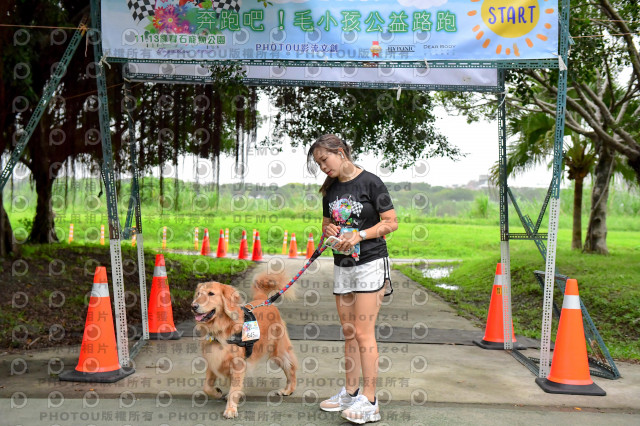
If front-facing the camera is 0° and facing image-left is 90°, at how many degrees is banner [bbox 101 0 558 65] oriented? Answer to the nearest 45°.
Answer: approximately 0°

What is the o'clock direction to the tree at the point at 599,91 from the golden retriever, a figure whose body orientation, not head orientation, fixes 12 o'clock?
The tree is roughly at 6 o'clock from the golden retriever.

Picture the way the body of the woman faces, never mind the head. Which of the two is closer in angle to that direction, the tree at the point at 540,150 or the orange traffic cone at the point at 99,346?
the orange traffic cone

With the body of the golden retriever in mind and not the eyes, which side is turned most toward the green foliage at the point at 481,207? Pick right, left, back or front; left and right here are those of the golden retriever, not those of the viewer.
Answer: back

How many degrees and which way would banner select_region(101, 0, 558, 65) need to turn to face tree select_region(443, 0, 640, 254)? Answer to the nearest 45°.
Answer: approximately 135° to its left

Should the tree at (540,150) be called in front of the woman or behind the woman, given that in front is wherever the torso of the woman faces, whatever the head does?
behind

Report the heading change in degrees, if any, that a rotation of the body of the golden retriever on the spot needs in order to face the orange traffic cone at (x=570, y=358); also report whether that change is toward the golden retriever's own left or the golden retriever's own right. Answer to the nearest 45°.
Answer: approximately 135° to the golden retriever's own left

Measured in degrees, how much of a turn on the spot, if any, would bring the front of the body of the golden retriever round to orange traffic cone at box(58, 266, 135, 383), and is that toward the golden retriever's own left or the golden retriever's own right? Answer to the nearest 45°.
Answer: approximately 90° to the golden retriever's own right

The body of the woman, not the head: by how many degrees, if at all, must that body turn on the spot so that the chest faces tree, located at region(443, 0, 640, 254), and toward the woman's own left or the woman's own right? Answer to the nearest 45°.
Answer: approximately 180°
